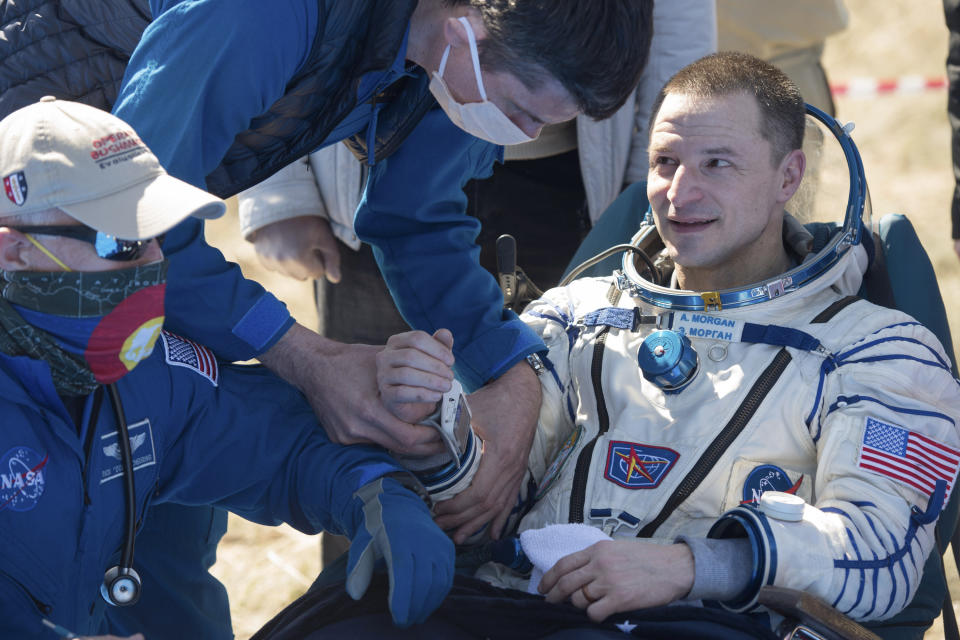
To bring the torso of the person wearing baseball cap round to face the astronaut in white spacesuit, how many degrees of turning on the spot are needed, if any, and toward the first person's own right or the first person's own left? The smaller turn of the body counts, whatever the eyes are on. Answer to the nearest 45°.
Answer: approximately 45° to the first person's own left

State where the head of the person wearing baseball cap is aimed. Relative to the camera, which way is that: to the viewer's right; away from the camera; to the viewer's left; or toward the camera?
to the viewer's right

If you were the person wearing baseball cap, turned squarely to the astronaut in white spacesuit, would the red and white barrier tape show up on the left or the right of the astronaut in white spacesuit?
left

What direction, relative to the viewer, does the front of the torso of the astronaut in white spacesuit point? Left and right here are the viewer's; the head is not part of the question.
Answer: facing the viewer and to the left of the viewer

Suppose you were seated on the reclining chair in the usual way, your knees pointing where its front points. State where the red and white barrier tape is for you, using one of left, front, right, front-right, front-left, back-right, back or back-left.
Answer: back-right

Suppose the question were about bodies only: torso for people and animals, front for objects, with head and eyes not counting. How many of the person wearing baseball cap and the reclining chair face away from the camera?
0

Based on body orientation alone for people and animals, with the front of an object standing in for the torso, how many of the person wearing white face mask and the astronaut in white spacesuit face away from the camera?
0

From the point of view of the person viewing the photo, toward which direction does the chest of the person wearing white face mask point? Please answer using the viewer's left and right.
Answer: facing the viewer and to the right of the viewer

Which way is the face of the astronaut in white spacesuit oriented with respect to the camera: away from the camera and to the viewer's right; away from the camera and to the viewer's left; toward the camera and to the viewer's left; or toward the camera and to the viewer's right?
toward the camera and to the viewer's left

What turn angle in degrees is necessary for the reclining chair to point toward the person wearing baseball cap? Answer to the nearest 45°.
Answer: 0° — it already faces them
